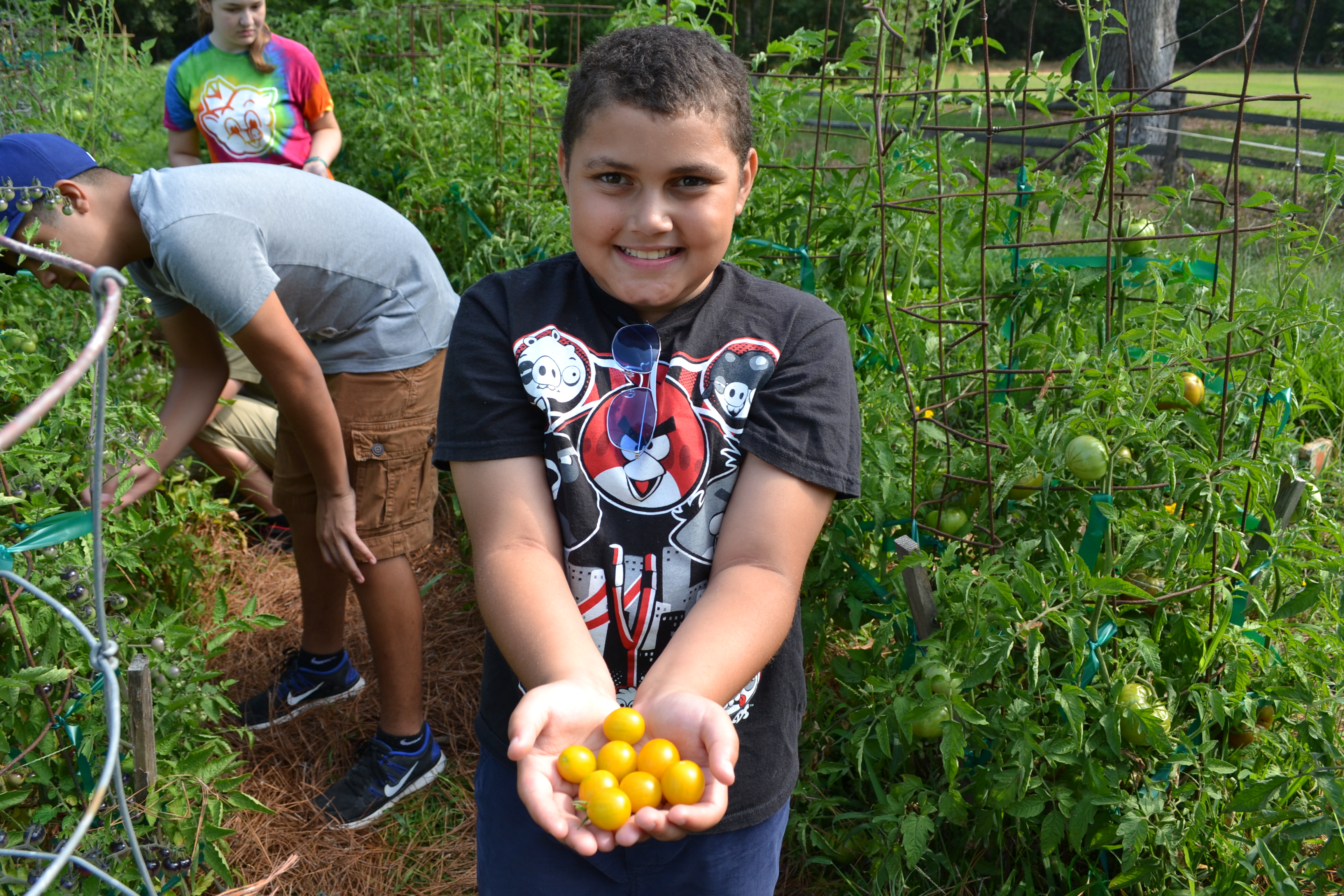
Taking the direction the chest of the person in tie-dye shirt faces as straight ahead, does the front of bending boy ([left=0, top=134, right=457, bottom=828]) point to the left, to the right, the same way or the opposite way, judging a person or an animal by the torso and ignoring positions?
to the right

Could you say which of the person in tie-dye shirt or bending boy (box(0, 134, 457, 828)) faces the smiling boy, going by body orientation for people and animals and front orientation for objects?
the person in tie-dye shirt

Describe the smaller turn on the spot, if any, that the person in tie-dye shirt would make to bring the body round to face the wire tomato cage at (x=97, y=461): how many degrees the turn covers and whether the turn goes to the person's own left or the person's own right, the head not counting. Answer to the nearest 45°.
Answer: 0° — they already face it

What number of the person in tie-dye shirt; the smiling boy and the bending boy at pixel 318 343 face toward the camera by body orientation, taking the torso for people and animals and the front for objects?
2

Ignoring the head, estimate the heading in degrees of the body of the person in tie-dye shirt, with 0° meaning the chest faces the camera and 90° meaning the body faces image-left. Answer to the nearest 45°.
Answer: approximately 0°

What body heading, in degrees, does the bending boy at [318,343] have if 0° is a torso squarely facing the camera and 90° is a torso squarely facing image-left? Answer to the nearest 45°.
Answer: approximately 90°

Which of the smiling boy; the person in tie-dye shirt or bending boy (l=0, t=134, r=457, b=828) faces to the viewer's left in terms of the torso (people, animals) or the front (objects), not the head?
the bending boy

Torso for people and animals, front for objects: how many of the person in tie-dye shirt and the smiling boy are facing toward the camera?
2

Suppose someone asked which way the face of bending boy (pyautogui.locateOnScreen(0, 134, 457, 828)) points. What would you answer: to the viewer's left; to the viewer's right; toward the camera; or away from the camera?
to the viewer's left
